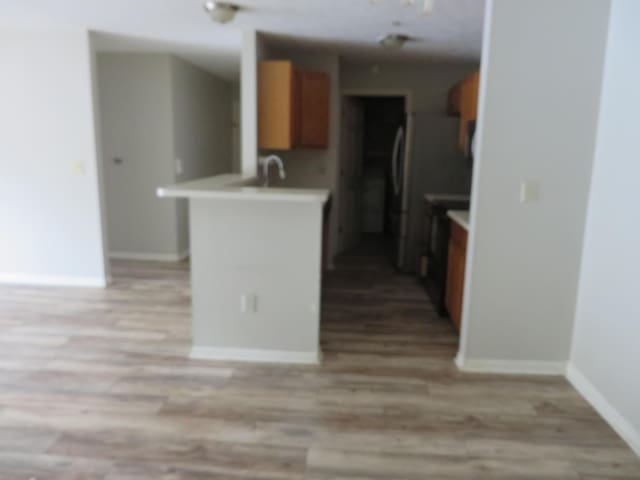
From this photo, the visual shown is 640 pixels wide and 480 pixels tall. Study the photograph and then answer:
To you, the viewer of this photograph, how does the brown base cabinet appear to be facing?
facing to the left of the viewer

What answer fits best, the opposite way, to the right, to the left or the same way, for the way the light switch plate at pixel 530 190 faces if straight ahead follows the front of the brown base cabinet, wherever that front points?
to the left

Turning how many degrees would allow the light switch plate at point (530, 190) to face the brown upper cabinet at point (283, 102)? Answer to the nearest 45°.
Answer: approximately 135° to its right

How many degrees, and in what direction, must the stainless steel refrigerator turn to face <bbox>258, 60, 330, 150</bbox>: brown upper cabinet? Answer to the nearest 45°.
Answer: approximately 45° to its left

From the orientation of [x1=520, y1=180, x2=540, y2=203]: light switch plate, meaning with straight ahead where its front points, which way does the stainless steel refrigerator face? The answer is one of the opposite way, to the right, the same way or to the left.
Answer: to the right

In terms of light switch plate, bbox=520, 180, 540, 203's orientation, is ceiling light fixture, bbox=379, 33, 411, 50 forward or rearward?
rearward

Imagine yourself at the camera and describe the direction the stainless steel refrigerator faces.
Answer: facing to the left of the viewer
